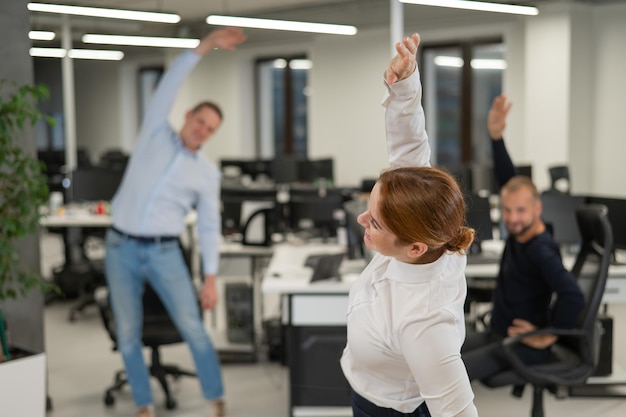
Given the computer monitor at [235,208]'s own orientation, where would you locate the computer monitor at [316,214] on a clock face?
the computer monitor at [316,214] is roughly at 9 o'clock from the computer monitor at [235,208].

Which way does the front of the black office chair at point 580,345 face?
to the viewer's left

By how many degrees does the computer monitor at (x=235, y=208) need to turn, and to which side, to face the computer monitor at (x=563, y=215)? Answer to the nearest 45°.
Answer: approximately 45° to its left

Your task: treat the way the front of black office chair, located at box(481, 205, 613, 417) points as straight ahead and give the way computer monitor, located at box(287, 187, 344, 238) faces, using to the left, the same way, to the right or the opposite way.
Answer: to the left

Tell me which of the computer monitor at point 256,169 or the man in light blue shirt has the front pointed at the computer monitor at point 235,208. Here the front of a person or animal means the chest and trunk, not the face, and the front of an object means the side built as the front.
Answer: the computer monitor at point 256,169

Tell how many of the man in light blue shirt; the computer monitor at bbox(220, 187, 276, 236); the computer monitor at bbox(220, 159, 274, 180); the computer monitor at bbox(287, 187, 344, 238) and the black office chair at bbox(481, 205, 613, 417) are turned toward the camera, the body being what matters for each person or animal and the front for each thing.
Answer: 4

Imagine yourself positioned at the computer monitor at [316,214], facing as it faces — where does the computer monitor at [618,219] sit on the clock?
the computer monitor at [618,219] is roughly at 10 o'clock from the computer monitor at [316,214].

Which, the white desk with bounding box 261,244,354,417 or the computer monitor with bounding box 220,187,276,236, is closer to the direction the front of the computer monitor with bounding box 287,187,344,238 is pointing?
the white desk
